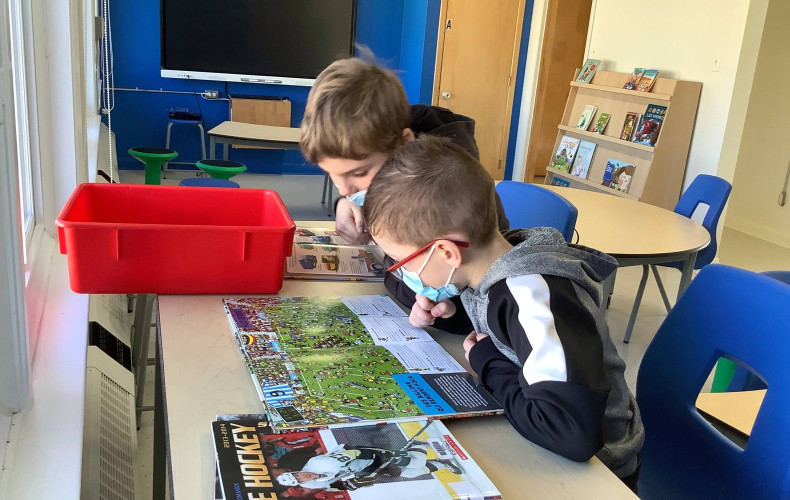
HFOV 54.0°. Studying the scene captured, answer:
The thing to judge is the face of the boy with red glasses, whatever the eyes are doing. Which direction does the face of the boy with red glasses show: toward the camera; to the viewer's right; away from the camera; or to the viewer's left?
to the viewer's left

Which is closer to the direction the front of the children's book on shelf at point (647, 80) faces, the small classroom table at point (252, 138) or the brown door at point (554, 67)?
the small classroom table

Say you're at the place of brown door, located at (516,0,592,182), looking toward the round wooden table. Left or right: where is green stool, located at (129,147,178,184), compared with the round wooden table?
right

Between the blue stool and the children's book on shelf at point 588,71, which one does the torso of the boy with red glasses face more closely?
the blue stool

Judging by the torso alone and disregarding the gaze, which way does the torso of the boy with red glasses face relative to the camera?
to the viewer's left

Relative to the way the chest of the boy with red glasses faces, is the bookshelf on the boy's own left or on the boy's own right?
on the boy's own right
